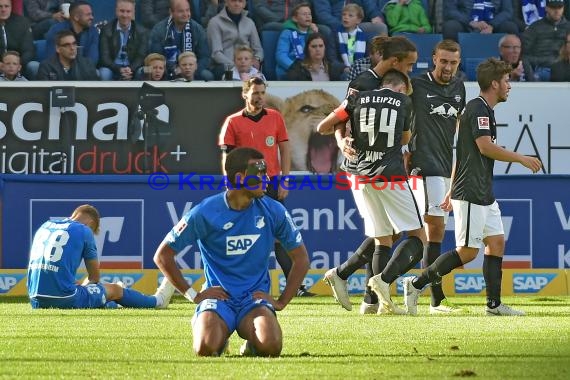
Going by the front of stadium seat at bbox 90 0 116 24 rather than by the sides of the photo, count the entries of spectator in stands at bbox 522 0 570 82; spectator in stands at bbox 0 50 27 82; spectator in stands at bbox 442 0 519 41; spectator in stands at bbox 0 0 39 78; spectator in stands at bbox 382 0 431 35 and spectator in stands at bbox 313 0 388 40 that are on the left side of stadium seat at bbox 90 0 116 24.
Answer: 4

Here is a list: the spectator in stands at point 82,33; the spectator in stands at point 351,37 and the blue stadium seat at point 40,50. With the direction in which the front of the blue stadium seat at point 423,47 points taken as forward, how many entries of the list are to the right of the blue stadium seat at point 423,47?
3

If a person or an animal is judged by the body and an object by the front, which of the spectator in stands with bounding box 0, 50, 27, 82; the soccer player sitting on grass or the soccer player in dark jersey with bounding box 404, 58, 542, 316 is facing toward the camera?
the spectator in stands

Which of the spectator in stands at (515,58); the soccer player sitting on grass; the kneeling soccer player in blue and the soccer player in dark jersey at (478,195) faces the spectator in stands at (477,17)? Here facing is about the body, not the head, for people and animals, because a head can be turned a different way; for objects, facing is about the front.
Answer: the soccer player sitting on grass

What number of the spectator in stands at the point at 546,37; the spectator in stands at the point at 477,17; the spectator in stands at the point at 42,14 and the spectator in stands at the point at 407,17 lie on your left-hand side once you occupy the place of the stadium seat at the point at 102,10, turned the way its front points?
3

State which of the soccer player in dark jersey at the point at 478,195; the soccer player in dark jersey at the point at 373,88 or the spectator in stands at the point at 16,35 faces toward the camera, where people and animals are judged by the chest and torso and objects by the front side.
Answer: the spectator in stands

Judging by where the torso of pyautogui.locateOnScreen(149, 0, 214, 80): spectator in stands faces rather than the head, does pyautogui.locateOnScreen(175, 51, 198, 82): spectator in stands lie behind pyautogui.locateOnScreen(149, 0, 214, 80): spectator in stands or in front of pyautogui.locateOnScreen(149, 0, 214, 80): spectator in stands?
in front

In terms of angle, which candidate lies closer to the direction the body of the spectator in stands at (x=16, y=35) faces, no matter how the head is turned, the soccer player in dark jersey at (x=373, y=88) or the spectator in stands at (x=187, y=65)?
the soccer player in dark jersey

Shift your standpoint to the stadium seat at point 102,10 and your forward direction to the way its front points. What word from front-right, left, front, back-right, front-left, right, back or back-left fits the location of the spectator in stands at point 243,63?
front-left

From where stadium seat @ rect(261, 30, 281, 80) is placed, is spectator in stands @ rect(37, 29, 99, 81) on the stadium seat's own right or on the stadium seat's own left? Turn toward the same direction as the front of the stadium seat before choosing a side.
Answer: on the stadium seat's own right

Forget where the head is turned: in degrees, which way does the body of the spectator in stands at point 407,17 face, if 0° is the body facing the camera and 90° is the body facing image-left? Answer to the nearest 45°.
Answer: approximately 0°
